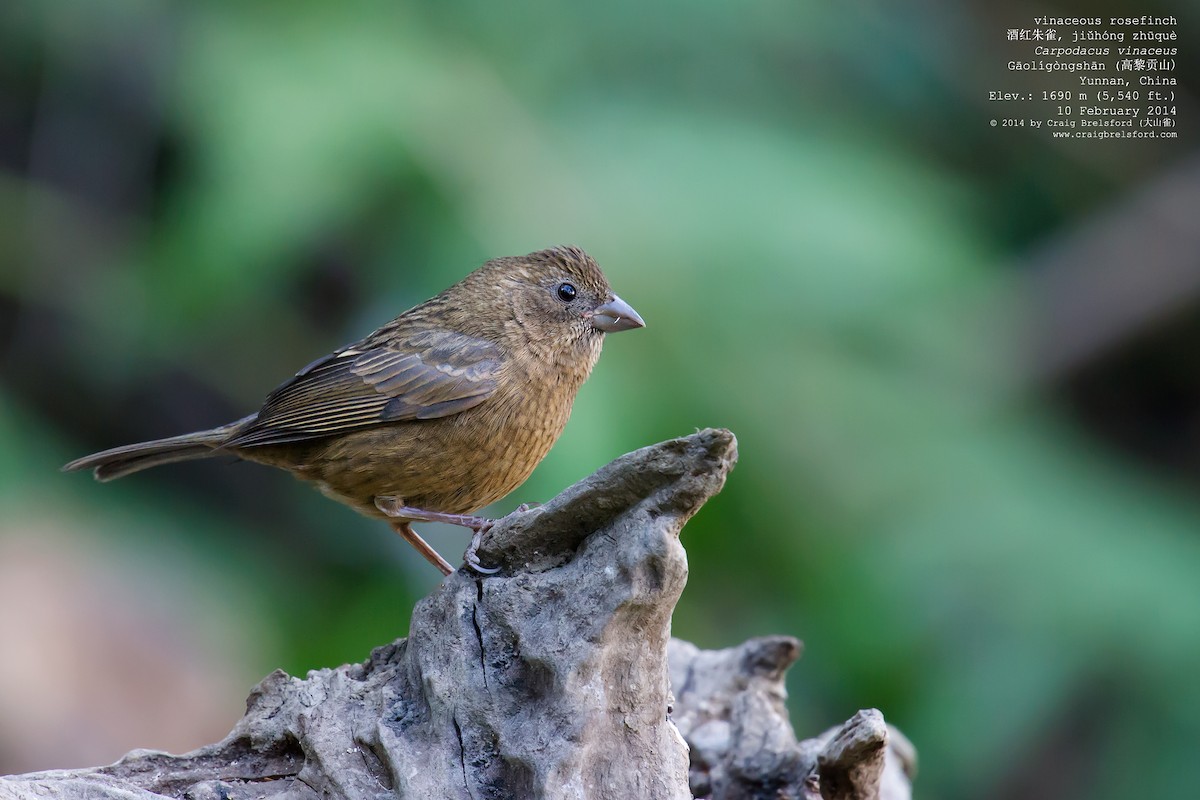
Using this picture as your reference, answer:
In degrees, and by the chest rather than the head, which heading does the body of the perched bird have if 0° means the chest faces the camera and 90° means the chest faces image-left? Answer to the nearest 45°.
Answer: approximately 270°
